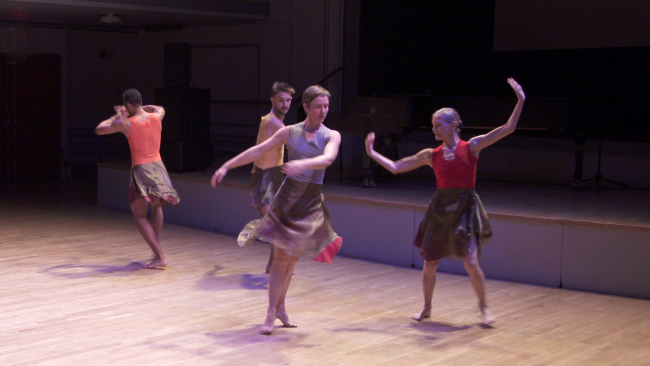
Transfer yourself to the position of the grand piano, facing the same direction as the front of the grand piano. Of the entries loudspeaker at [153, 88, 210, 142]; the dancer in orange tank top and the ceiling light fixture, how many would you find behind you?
0

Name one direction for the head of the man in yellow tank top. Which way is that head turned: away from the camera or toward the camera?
toward the camera

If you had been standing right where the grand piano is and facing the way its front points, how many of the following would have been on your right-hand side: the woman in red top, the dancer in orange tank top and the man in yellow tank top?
0

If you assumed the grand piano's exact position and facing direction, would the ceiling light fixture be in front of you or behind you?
in front

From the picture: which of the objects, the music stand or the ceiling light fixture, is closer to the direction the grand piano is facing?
the ceiling light fixture

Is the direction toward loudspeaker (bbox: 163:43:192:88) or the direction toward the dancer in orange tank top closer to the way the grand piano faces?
the loudspeaker

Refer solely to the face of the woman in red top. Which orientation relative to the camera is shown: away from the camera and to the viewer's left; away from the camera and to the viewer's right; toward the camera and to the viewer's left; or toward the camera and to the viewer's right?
toward the camera and to the viewer's left

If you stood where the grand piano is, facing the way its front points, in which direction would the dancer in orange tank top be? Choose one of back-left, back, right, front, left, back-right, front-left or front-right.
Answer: front-left

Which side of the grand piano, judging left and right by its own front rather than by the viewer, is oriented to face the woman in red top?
left

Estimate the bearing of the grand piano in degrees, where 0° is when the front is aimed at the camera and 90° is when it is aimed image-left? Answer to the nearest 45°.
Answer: approximately 90°

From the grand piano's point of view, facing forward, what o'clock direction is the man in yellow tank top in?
The man in yellow tank top is roughly at 10 o'clock from the grand piano.

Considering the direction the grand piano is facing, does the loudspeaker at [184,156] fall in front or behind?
in front

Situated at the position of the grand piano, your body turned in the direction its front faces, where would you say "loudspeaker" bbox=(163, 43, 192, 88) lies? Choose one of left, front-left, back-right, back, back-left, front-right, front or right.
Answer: front
